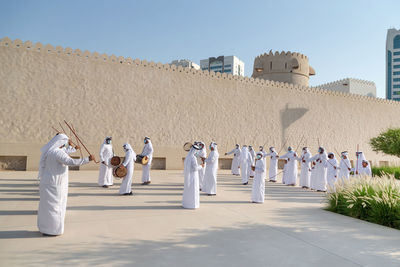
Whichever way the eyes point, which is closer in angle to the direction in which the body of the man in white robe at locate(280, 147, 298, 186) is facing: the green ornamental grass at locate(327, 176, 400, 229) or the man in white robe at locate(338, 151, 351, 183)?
the green ornamental grass

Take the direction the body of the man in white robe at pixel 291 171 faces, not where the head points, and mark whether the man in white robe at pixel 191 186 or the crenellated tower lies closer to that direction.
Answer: the man in white robe

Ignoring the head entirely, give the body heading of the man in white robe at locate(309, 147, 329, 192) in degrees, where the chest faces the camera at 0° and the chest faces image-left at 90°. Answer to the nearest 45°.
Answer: approximately 45°

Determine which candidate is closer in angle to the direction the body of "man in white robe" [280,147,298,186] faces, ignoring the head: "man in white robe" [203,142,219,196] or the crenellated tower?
the man in white robe

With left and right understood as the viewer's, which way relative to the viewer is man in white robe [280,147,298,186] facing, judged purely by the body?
facing the viewer and to the left of the viewer

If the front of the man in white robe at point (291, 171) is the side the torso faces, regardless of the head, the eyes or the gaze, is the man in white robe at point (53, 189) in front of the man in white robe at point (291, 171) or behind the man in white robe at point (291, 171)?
in front

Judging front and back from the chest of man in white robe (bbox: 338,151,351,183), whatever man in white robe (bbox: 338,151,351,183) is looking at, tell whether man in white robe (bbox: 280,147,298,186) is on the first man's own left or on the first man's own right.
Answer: on the first man's own right

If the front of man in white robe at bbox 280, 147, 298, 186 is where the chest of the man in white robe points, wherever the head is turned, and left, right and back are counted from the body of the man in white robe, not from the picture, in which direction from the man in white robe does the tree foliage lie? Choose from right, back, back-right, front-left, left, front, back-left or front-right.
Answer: back

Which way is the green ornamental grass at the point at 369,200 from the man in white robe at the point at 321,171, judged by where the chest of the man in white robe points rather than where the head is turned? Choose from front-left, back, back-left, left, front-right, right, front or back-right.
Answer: front-left

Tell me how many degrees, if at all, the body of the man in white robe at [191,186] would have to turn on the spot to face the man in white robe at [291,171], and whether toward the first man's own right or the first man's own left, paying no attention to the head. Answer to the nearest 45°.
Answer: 0° — they already face them
